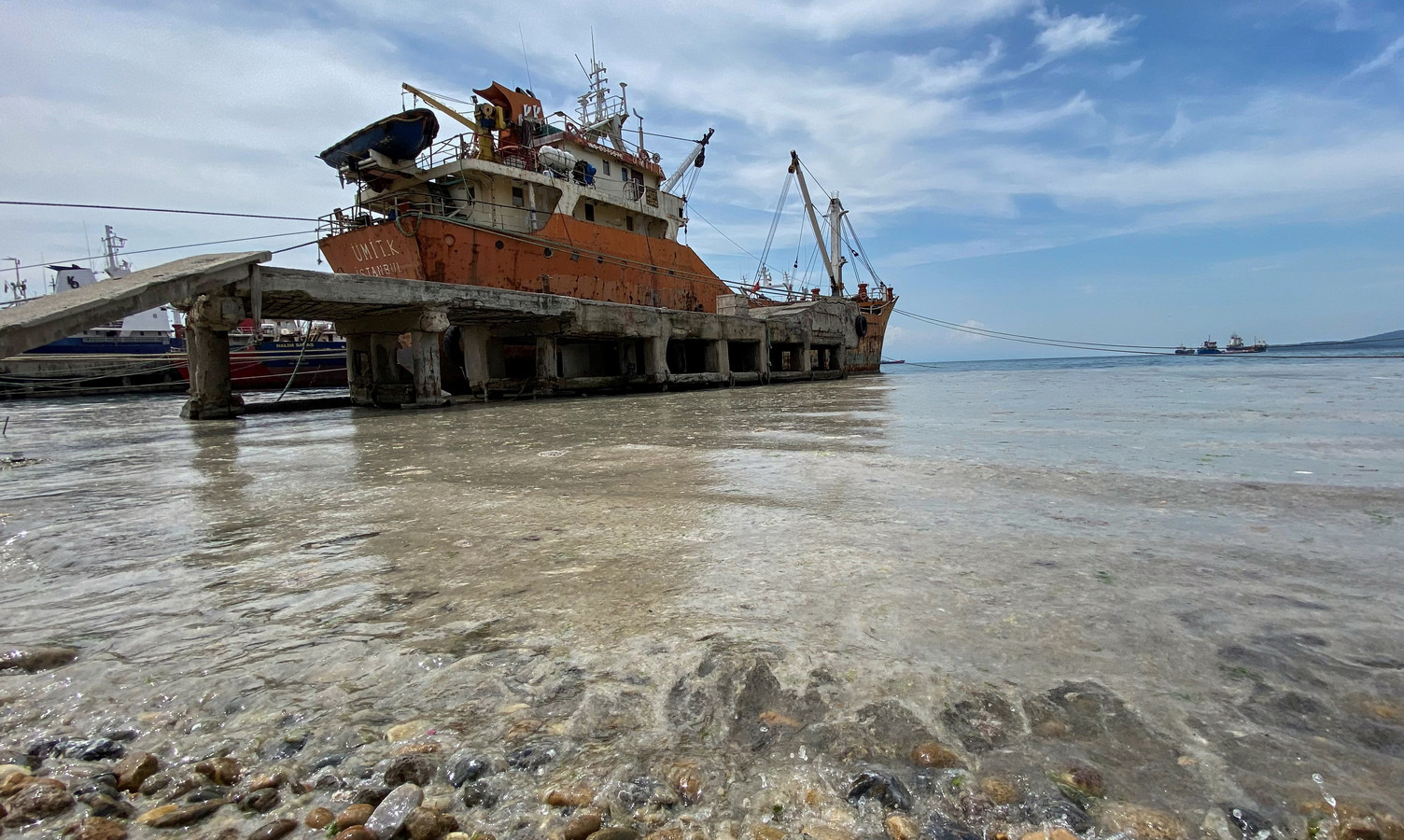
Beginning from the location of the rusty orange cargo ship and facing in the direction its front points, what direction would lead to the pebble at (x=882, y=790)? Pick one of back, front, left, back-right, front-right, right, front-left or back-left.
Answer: back-right

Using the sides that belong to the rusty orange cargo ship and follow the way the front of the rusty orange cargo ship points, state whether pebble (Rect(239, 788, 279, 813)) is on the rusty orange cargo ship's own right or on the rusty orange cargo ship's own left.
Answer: on the rusty orange cargo ship's own right

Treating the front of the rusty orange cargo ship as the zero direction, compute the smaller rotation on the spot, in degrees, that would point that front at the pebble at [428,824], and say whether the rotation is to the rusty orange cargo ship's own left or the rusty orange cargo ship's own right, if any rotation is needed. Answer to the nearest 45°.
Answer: approximately 135° to the rusty orange cargo ship's own right

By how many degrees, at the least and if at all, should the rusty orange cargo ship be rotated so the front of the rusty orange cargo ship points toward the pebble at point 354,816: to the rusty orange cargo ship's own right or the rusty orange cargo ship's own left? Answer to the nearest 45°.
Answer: approximately 135° to the rusty orange cargo ship's own right

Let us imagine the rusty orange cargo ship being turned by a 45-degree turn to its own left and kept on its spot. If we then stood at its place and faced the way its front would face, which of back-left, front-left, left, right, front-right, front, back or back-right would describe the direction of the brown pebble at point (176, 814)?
back

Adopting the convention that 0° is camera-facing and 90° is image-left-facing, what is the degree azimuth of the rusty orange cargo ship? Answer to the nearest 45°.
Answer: approximately 225°

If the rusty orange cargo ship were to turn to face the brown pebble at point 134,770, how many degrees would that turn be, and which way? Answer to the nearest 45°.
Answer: approximately 135° to its right

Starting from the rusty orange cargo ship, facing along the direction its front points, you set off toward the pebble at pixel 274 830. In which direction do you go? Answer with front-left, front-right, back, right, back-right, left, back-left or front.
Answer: back-right

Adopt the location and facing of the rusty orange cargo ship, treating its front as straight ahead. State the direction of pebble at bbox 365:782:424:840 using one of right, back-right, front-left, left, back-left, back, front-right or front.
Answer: back-right

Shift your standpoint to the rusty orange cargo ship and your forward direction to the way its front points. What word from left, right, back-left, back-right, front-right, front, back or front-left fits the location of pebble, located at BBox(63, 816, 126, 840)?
back-right

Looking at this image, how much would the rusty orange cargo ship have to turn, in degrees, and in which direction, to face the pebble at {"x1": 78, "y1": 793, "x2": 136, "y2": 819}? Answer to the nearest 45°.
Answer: approximately 135° to its right

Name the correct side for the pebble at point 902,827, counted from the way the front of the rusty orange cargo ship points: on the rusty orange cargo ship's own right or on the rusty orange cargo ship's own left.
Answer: on the rusty orange cargo ship's own right

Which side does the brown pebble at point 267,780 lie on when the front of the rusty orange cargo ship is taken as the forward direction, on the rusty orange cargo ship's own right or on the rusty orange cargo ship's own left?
on the rusty orange cargo ship's own right

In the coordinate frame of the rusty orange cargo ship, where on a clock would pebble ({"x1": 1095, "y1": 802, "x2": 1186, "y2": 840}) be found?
The pebble is roughly at 4 o'clock from the rusty orange cargo ship.

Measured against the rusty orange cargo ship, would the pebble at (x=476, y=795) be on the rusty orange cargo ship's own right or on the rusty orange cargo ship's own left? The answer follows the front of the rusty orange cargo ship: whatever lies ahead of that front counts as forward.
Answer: on the rusty orange cargo ship's own right

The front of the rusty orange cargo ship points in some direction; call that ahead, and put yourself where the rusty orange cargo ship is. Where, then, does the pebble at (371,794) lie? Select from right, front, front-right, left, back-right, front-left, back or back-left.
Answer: back-right

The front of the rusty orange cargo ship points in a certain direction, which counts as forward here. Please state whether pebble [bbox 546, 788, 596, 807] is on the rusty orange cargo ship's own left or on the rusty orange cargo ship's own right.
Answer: on the rusty orange cargo ship's own right

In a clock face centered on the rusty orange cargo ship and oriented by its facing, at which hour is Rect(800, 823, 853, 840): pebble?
The pebble is roughly at 4 o'clock from the rusty orange cargo ship.
